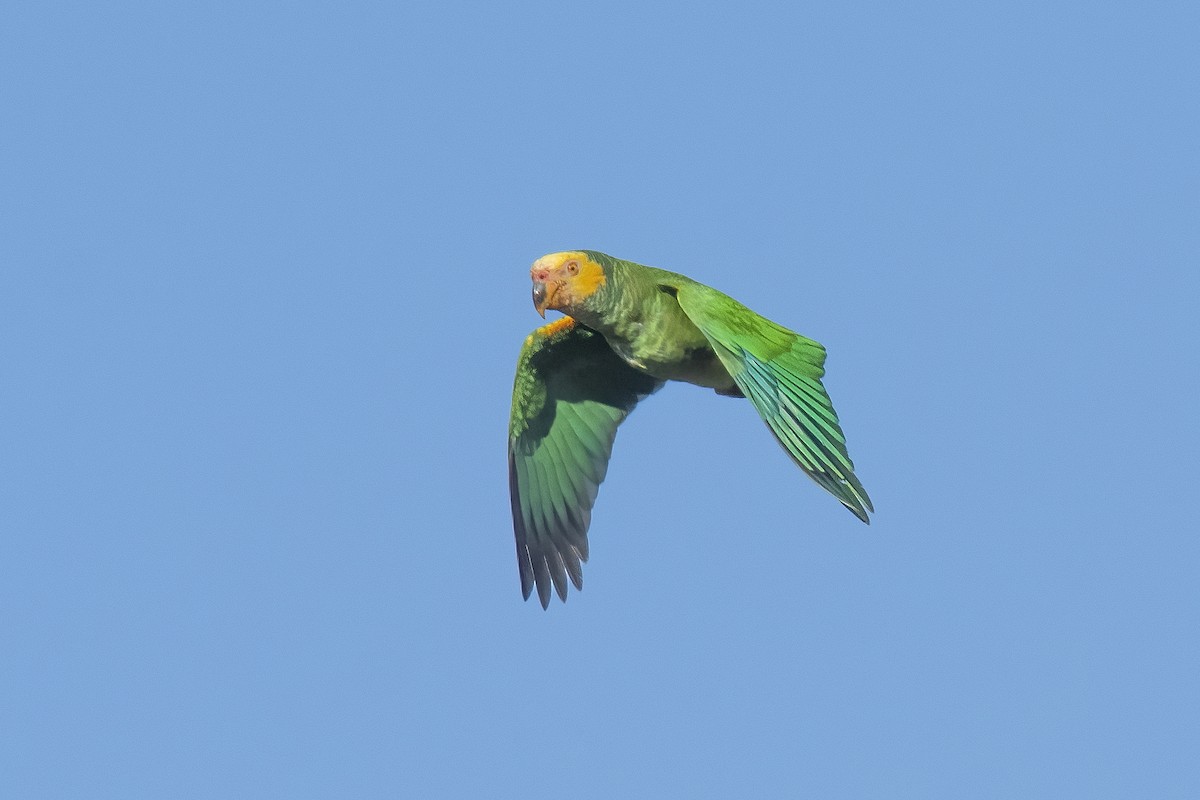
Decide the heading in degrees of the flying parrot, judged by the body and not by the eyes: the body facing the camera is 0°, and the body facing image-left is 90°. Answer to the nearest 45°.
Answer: approximately 45°
